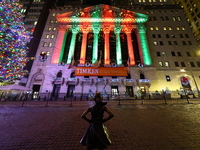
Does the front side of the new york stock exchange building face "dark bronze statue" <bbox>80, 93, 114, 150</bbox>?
yes

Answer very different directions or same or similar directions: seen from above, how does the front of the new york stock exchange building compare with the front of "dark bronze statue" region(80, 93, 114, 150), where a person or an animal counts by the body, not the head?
very different directions

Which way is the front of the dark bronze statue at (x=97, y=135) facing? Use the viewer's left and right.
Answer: facing away from the viewer

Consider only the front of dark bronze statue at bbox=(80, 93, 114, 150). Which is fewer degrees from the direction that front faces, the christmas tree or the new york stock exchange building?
the new york stock exchange building

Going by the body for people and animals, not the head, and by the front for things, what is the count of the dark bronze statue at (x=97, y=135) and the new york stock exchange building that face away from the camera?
1

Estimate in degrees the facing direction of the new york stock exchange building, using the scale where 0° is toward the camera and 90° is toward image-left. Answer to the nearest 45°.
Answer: approximately 0°

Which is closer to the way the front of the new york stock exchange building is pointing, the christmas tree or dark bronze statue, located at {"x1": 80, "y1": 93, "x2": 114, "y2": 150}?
the dark bronze statue

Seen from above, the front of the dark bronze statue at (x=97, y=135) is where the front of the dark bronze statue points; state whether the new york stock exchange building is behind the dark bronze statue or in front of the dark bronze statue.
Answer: in front

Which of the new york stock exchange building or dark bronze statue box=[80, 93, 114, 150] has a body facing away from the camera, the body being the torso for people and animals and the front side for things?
the dark bronze statue

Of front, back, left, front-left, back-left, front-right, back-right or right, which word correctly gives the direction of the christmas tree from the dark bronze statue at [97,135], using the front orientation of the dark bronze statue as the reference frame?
front-left
